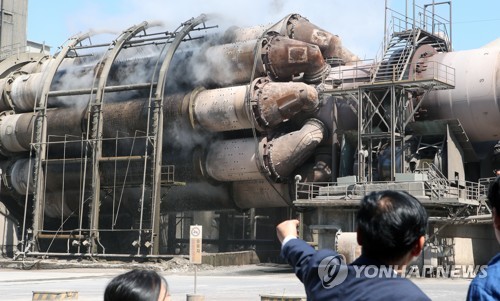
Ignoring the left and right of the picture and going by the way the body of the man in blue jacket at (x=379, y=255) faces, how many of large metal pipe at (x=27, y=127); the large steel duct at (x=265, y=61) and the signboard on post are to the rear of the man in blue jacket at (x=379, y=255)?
0

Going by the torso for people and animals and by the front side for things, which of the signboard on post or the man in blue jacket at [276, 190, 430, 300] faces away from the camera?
the man in blue jacket

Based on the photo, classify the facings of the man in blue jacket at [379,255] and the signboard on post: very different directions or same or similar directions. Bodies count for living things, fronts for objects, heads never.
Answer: very different directions

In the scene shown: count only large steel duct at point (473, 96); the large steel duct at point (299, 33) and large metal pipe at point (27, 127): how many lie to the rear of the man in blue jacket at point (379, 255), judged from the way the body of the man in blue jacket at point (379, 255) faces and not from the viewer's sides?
0

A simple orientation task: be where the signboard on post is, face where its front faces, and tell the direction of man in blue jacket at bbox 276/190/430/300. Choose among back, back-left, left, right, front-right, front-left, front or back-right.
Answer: front

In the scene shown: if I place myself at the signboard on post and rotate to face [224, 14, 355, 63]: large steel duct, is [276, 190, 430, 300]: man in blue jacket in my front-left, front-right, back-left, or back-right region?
back-right

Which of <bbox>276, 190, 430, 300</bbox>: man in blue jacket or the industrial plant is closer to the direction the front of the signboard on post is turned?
the man in blue jacket

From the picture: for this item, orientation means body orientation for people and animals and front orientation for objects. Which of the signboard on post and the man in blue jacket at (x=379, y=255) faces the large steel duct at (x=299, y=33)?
the man in blue jacket

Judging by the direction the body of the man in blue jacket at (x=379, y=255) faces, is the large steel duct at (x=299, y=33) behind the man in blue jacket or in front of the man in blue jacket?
in front

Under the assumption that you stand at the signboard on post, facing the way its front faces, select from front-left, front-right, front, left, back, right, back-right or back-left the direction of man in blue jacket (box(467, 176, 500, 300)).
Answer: front

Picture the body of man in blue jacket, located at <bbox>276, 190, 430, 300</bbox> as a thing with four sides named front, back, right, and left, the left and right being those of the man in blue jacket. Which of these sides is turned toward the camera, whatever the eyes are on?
back

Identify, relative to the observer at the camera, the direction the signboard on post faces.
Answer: facing the viewer

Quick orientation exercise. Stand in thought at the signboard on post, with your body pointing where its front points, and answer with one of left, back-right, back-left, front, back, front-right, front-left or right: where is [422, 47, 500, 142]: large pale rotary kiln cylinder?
back-left

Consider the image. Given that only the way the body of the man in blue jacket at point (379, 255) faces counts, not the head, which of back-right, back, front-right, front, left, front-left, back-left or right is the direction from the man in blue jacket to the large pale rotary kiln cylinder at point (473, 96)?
front

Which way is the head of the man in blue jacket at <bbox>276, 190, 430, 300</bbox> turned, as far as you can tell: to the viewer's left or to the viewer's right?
to the viewer's left

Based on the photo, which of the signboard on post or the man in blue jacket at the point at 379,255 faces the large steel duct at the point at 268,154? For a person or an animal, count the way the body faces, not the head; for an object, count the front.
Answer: the man in blue jacket

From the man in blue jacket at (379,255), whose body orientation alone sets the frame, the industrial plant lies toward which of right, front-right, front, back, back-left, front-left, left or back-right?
front

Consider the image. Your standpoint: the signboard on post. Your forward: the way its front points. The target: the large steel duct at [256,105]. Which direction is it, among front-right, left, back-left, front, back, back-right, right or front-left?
back

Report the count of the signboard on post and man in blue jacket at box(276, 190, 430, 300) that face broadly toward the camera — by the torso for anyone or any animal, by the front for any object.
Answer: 1
